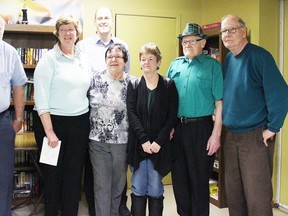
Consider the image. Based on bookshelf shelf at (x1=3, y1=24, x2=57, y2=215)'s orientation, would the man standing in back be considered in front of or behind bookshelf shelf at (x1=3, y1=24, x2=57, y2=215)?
in front

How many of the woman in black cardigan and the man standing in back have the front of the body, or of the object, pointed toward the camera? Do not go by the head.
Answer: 2

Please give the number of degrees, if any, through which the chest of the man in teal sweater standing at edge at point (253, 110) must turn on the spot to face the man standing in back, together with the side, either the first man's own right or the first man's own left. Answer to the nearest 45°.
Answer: approximately 45° to the first man's own right

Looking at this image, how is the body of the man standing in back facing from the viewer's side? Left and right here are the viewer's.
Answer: facing the viewer

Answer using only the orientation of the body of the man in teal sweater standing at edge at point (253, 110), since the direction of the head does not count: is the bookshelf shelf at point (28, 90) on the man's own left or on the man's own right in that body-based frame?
on the man's own right

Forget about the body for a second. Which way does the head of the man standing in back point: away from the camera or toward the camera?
toward the camera

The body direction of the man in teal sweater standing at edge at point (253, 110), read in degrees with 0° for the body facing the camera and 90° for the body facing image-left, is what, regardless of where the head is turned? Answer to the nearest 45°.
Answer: approximately 45°

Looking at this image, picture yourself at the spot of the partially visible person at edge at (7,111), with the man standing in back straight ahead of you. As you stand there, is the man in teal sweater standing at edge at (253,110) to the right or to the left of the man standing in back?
right

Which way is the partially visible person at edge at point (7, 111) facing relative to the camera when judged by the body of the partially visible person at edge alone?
toward the camera

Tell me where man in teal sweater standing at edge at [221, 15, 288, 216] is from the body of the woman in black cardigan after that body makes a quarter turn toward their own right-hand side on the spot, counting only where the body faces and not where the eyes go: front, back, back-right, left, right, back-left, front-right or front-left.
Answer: back

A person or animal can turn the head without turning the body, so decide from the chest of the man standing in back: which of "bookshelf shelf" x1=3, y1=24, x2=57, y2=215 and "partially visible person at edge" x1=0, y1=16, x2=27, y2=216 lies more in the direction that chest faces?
the partially visible person at edge

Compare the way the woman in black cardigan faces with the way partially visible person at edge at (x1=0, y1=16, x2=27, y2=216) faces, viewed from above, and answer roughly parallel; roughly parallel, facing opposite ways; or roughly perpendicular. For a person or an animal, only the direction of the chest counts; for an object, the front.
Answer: roughly parallel

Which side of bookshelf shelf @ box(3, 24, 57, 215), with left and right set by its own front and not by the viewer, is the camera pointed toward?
front

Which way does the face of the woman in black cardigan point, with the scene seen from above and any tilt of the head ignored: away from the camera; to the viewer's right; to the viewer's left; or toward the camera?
toward the camera

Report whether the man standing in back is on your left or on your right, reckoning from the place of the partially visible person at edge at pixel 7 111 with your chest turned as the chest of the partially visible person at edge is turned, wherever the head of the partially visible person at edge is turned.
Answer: on your left

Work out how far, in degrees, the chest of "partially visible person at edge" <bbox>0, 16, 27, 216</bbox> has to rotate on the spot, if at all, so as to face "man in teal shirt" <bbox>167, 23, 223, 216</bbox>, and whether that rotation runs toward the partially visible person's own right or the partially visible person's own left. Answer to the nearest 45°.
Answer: approximately 90° to the partially visible person's own left
